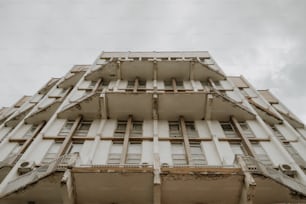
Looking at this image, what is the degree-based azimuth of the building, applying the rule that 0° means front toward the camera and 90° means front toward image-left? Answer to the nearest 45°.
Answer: approximately 0°
